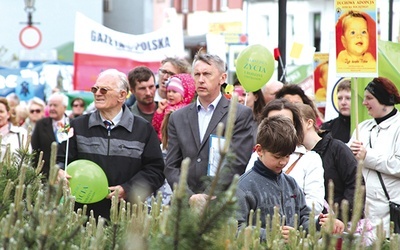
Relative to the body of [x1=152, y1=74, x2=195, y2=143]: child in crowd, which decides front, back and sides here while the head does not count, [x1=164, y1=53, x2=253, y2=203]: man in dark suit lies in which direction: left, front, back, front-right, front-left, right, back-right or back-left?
front-left

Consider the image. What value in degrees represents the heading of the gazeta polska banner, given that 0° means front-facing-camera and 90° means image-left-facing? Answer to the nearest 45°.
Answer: approximately 0°

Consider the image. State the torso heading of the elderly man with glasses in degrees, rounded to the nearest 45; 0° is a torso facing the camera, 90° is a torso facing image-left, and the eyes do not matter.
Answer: approximately 45°

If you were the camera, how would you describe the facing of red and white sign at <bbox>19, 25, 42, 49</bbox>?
facing the viewer

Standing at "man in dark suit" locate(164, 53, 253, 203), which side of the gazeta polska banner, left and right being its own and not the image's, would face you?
front

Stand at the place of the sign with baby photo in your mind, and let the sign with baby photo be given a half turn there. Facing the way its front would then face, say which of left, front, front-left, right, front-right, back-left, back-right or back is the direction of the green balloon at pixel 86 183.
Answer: back-left

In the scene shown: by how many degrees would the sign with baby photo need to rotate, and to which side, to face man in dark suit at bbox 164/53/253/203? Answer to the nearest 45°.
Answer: approximately 45° to its right

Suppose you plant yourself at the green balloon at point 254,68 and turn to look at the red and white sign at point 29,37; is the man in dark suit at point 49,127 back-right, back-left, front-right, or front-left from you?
front-left

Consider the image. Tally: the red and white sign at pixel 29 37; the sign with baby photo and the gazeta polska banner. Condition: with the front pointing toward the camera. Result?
3

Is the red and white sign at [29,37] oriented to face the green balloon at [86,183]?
yes
